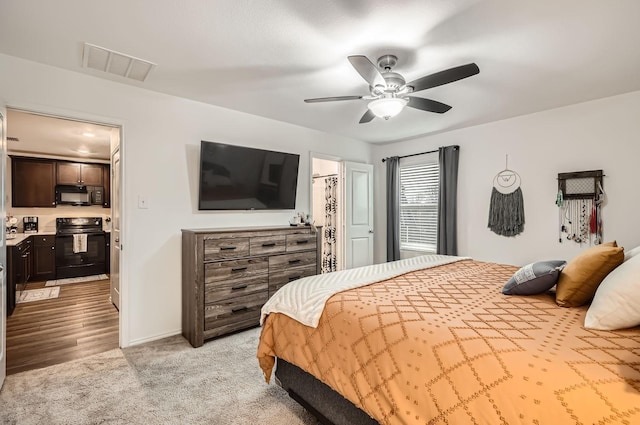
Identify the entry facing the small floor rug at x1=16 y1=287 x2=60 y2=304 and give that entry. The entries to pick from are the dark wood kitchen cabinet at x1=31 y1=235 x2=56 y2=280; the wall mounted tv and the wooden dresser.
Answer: the dark wood kitchen cabinet

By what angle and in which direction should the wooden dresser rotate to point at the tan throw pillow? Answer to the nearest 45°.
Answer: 0° — it already faces it

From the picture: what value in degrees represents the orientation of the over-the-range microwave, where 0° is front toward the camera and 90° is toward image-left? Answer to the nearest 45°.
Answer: approximately 0°

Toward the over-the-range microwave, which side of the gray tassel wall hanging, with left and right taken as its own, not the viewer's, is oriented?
right

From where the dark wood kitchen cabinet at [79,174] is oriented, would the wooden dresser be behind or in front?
in front

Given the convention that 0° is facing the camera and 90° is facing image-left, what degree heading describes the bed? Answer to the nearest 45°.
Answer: approximately 135°

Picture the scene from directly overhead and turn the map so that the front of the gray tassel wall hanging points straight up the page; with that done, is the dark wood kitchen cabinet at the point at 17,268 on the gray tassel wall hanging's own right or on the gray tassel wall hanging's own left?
on the gray tassel wall hanging's own right
